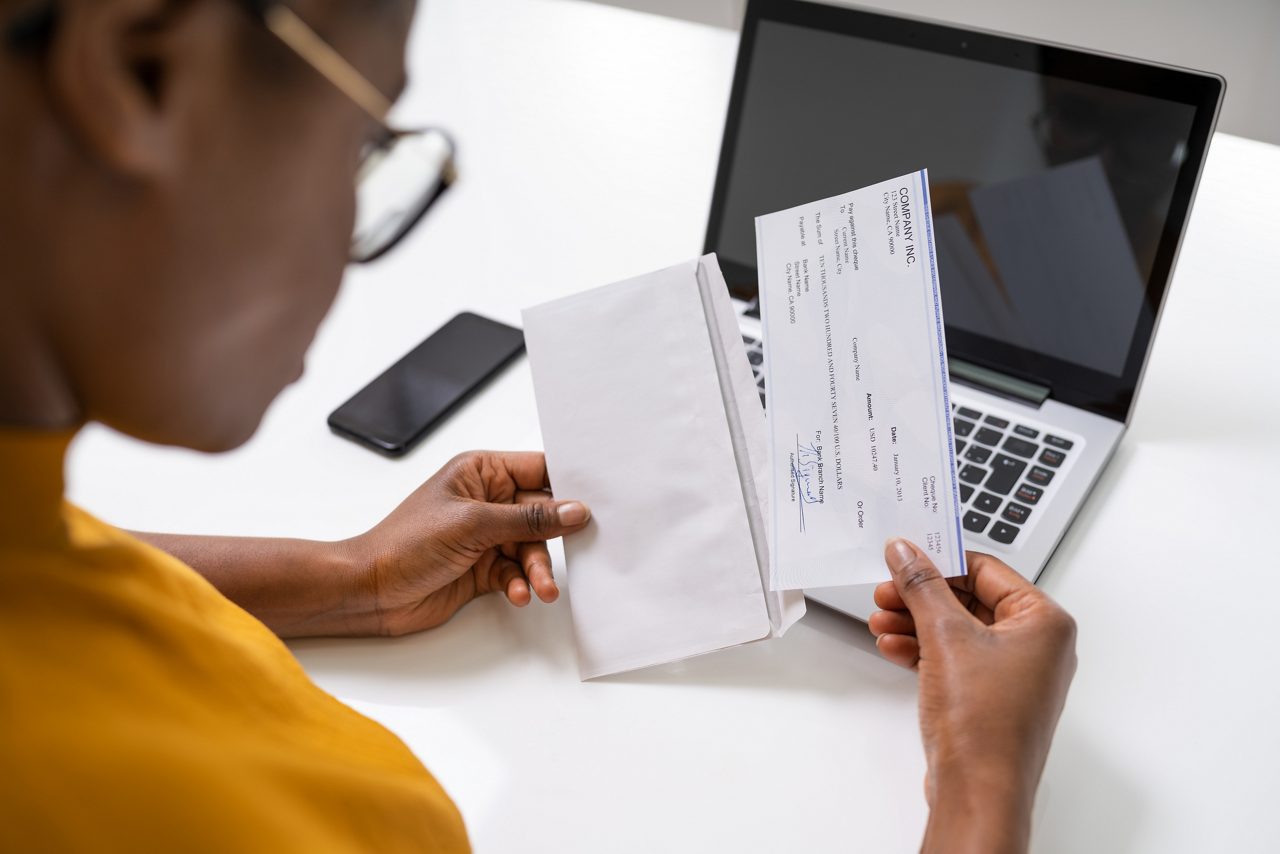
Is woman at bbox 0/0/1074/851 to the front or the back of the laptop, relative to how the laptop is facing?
to the front

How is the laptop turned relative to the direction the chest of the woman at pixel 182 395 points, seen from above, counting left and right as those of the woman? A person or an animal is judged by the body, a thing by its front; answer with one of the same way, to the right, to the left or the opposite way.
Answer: the opposite way

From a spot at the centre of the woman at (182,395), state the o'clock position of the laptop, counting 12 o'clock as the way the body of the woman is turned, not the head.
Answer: The laptop is roughly at 12 o'clock from the woman.

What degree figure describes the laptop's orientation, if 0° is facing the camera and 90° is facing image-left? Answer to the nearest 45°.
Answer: approximately 45°

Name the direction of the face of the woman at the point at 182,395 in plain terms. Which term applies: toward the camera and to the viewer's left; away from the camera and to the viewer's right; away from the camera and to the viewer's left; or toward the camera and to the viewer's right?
away from the camera and to the viewer's right

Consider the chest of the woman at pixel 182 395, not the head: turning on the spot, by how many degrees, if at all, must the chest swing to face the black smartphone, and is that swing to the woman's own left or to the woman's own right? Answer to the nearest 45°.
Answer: approximately 45° to the woman's own left
